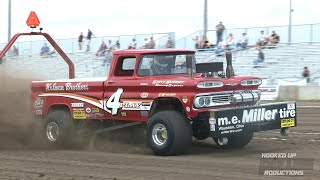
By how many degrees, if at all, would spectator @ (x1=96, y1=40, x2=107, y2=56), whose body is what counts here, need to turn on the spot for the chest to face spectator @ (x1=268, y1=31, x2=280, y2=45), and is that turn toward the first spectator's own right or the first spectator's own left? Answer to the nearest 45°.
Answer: approximately 90° to the first spectator's own left

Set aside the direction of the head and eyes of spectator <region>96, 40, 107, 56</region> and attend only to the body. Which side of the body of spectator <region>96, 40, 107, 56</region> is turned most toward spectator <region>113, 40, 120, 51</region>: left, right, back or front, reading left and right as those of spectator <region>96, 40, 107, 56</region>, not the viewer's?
left

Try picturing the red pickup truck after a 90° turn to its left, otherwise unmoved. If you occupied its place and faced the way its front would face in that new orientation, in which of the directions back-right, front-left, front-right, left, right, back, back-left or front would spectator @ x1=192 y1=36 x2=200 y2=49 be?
front-left

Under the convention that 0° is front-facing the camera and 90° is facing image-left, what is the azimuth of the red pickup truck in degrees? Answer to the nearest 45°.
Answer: approximately 315°

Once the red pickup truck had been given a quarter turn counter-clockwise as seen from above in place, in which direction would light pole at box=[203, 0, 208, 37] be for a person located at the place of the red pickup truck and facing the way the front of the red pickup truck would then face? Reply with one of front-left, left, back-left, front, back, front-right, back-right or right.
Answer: front-left

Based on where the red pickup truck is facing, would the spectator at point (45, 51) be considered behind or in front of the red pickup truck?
behind

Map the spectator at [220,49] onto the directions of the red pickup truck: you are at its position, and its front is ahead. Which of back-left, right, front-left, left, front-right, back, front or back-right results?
back-left

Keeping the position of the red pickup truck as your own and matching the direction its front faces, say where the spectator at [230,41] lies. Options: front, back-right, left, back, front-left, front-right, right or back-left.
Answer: back-left

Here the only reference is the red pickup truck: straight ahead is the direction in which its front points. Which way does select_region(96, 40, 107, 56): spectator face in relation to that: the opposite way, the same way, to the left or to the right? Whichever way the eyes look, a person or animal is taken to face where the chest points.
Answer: to the right
